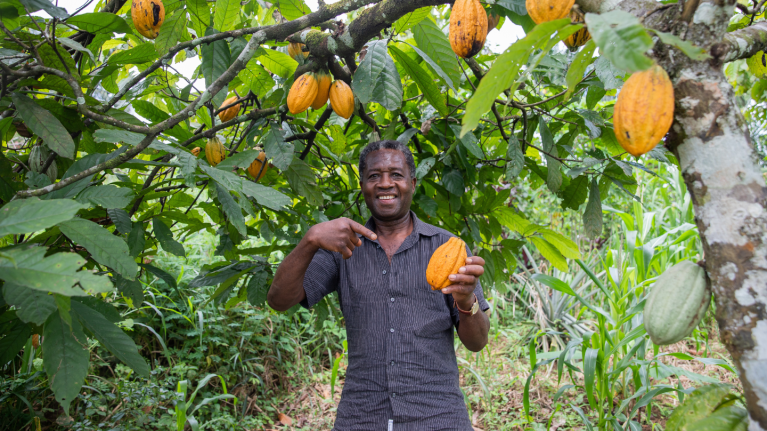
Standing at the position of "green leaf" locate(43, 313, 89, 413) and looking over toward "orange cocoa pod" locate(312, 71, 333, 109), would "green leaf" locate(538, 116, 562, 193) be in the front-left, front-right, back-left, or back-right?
front-right

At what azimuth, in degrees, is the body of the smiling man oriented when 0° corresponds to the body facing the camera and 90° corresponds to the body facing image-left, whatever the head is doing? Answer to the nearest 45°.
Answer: approximately 0°

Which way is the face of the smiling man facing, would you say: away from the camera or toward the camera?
toward the camera
